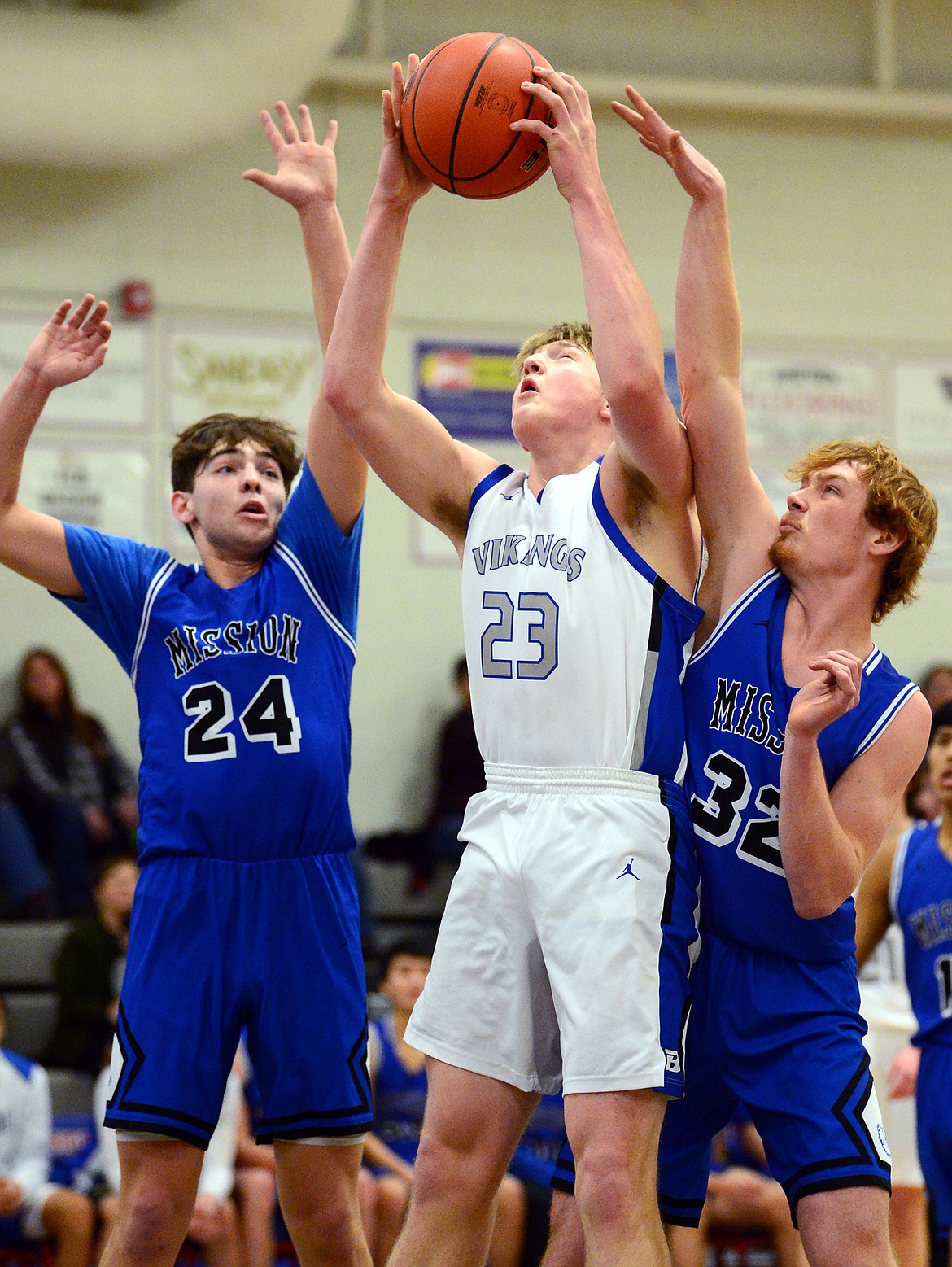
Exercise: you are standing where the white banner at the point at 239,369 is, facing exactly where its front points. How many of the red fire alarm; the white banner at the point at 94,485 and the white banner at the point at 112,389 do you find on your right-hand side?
3

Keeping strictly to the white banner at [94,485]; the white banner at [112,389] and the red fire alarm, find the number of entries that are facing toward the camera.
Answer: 3

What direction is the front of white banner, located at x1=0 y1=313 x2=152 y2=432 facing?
toward the camera

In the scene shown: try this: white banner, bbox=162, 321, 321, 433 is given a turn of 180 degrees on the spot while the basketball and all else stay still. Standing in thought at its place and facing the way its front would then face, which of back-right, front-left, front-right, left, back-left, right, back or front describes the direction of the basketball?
back

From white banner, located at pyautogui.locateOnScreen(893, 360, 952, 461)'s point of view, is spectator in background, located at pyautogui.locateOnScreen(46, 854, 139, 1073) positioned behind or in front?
in front

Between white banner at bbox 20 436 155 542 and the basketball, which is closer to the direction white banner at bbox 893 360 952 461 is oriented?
the basketball

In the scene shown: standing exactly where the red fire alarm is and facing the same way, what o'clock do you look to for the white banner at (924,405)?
The white banner is roughly at 9 o'clock from the red fire alarm.

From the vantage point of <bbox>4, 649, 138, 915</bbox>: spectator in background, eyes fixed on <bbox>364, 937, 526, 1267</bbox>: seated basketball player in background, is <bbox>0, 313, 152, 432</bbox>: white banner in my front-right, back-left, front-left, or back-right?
back-left

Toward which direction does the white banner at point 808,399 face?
toward the camera

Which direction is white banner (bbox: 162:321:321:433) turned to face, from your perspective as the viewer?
facing the viewer
